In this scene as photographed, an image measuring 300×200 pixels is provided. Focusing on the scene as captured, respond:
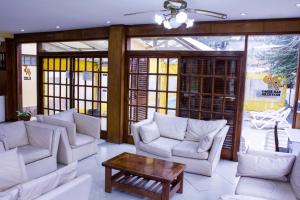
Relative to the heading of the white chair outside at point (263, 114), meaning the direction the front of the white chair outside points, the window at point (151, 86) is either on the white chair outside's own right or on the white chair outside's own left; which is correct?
on the white chair outside's own left

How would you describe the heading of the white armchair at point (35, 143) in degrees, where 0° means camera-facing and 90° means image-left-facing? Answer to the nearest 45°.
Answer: approximately 315°

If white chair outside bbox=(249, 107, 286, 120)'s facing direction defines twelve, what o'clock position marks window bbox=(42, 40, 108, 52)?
The window is roughly at 11 o'clock from the white chair outside.

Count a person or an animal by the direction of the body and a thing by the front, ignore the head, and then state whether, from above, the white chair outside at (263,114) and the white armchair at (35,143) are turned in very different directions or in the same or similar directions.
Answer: very different directions

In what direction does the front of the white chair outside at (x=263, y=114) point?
to the viewer's left

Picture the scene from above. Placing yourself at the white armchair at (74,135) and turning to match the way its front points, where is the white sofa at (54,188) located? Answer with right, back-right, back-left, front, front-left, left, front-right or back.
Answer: front-right

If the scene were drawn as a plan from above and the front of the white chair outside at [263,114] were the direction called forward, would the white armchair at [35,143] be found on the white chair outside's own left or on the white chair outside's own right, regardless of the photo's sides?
on the white chair outside's own left
